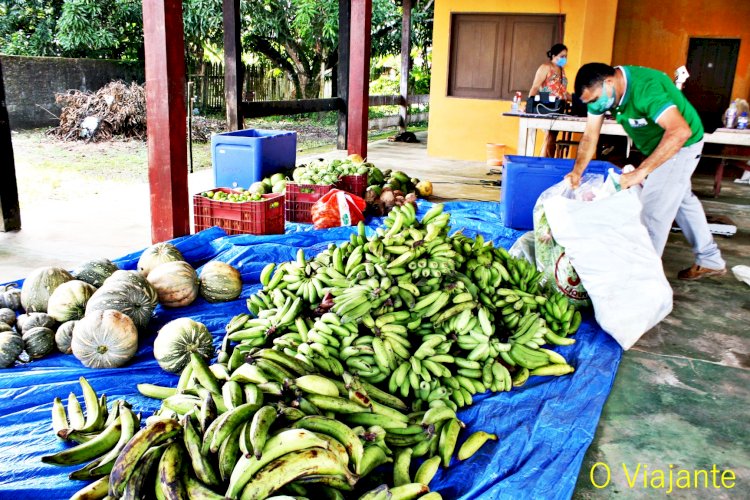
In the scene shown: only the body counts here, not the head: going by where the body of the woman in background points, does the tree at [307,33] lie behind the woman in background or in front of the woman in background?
behind

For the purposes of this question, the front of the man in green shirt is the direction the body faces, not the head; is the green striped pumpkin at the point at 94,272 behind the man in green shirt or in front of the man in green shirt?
in front

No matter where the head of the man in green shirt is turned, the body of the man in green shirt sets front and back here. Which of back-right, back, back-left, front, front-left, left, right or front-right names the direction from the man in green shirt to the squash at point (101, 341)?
front

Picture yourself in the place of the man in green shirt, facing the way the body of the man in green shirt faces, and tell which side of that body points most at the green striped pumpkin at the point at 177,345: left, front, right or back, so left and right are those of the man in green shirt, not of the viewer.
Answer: front

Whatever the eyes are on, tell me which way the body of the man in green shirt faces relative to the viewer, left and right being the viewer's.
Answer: facing the viewer and to the left of the viewer

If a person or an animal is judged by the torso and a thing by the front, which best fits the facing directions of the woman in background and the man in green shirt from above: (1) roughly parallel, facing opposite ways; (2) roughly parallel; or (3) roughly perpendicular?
roughly perpendicular

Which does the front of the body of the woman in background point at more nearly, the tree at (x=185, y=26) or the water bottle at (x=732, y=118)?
the water bottle

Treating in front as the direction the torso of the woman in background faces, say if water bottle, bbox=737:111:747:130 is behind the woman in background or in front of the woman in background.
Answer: in front

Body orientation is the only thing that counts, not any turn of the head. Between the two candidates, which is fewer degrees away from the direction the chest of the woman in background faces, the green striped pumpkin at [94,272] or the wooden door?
the green striped pumpkin

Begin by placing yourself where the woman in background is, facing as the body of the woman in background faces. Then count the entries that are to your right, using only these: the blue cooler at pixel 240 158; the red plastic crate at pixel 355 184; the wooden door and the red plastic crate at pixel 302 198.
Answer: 3

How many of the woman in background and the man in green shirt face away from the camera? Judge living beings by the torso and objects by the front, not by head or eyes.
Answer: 0

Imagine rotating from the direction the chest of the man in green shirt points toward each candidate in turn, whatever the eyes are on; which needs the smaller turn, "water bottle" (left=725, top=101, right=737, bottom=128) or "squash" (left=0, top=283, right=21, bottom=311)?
the squash

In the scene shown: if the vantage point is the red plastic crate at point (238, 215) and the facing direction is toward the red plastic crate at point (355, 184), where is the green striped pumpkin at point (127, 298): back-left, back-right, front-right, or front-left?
back-right

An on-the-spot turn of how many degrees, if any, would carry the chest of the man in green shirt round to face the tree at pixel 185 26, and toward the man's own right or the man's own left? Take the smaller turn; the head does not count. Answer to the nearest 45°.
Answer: approximately 90° to the man's own right

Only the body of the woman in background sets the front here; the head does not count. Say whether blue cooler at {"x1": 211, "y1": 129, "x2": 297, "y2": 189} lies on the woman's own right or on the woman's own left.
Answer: on the woman's own right

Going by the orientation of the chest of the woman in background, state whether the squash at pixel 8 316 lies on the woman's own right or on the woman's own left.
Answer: on the woman's own right
